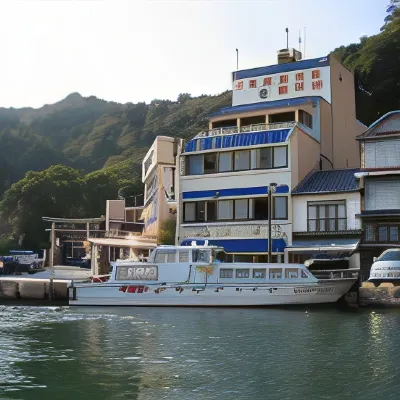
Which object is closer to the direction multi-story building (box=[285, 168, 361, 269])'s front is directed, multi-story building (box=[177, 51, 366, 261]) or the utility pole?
the utility pole

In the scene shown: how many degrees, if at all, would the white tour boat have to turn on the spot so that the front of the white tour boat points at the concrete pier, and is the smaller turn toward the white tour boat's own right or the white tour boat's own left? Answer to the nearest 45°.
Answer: approximately 135° to the white tour boat's own left

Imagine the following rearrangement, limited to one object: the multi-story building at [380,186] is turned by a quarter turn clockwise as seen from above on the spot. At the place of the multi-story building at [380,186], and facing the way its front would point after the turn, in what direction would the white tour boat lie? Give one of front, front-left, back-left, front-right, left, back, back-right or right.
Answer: front-left

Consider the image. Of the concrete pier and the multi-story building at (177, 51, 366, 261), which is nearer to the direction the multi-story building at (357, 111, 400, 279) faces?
the concrete pier

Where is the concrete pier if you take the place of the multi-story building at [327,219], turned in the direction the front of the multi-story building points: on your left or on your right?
on your right

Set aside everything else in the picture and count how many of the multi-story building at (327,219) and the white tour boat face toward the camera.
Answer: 1

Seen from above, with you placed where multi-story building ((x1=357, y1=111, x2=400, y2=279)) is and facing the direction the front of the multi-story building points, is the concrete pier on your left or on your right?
on your right

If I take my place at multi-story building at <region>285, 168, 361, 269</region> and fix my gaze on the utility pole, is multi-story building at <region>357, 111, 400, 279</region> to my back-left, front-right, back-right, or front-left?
back-left

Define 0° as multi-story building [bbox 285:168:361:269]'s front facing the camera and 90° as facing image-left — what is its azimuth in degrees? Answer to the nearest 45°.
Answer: approximately 0°

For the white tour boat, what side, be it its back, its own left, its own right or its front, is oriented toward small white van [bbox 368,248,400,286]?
front

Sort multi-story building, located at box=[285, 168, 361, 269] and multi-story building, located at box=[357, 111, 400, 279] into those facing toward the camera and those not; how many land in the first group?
2

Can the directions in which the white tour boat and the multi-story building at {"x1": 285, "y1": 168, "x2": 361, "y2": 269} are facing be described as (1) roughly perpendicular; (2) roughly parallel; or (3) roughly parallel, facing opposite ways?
roughly perpendicular

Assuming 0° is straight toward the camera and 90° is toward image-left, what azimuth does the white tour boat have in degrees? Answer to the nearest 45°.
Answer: approximately 270°

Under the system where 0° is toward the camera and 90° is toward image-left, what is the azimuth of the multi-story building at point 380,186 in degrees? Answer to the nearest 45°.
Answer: approximately 0°
